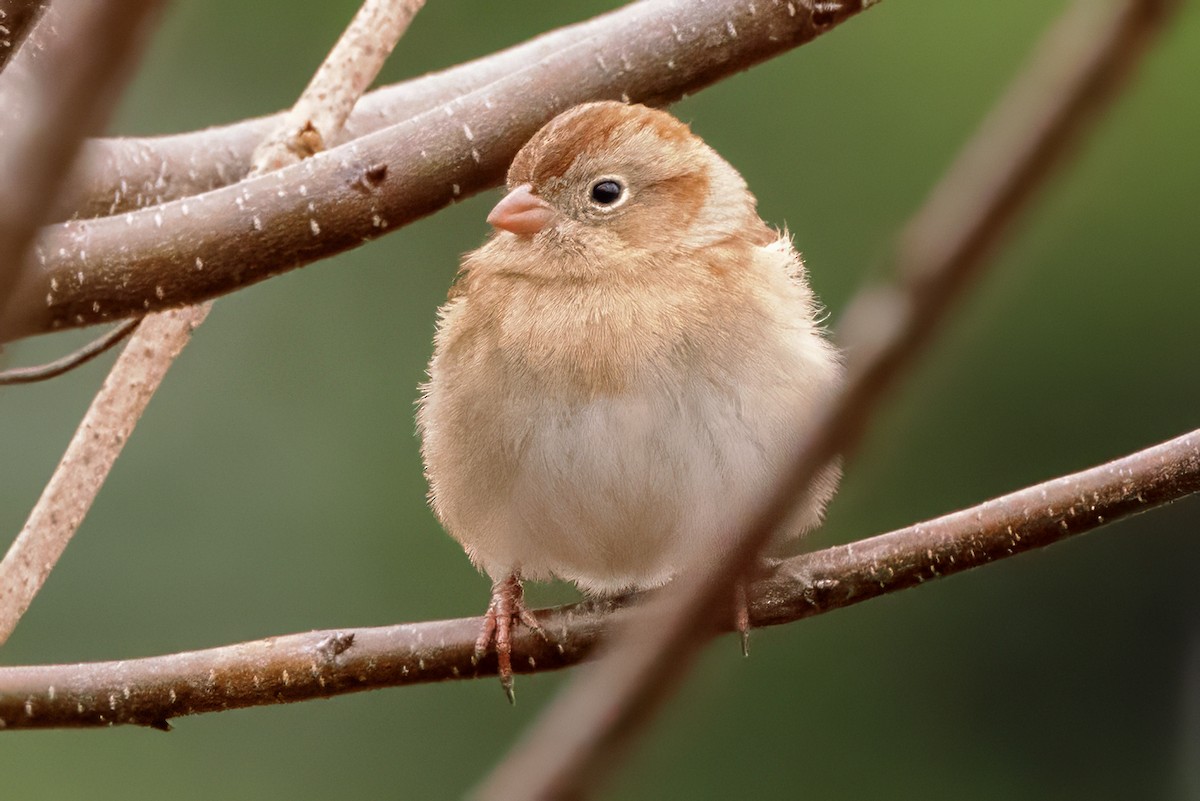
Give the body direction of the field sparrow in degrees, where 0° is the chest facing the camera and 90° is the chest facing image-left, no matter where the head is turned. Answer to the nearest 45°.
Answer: approximately 45°

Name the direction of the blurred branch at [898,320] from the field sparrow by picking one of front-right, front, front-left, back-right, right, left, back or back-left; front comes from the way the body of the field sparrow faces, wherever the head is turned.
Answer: front-left
